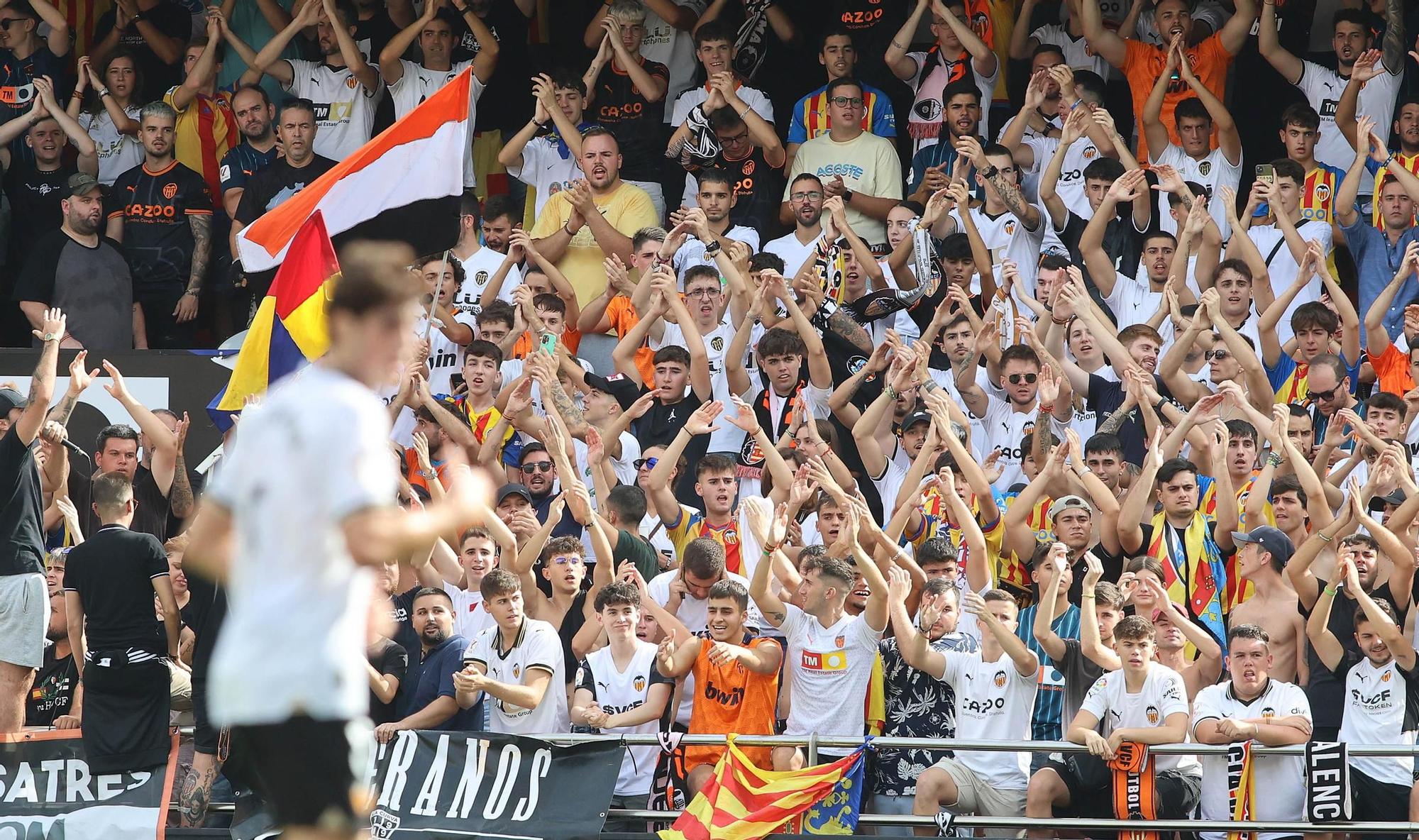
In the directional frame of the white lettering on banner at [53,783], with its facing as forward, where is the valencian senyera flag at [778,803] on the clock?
The valencian senyera flag is roughly at 10 o'clock from the white lettering on banner.

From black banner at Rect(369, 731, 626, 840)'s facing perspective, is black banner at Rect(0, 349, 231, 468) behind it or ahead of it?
behind

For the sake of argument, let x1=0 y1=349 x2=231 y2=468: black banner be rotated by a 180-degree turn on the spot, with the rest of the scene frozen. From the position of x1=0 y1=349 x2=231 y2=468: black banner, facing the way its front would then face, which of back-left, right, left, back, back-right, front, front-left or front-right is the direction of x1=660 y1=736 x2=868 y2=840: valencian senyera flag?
back-right

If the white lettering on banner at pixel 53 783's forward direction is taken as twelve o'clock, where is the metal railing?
The metal railing is roughly at 10 o'clock from the white lettering on banner.

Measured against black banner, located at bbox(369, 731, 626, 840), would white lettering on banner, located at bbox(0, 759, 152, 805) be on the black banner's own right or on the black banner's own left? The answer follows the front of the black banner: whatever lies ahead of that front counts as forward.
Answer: on the black banner's own right

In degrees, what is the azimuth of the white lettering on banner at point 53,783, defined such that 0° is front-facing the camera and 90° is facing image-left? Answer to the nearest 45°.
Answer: approximately 0°

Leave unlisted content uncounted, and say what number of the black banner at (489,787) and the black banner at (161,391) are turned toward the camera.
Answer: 2
